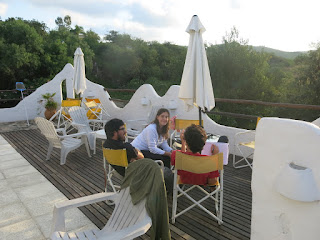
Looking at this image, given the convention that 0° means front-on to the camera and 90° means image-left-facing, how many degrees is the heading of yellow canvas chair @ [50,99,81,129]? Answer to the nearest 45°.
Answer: approximately 45°

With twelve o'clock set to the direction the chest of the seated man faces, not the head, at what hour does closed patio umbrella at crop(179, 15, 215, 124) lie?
The closed patio umbrella is roughly at 12 o'clock from the seated man.

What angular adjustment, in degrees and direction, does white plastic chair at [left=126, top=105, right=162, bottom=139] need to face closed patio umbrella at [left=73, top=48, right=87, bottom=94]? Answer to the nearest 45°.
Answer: approximately 90° to its right

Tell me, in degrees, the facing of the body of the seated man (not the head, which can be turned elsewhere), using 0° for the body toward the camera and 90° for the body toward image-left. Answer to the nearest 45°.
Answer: approximately 225°

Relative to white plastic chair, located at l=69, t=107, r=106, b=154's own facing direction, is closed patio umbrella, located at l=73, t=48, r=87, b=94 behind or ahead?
behind

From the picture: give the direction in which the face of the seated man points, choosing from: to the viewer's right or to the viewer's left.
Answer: to the viewer's right

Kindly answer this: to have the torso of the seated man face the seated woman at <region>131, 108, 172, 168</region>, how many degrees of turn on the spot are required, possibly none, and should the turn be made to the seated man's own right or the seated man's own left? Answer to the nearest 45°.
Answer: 0° — they already face them

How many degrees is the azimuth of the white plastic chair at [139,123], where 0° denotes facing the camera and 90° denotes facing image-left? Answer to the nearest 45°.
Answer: approximately 45°

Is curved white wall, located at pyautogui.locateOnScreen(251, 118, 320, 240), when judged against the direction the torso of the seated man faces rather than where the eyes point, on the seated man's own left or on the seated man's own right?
on the seated man's own right

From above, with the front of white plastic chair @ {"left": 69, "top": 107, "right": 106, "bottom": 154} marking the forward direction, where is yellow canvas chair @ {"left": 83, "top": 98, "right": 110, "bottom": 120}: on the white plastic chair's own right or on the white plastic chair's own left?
on the white plastic chair's own left
